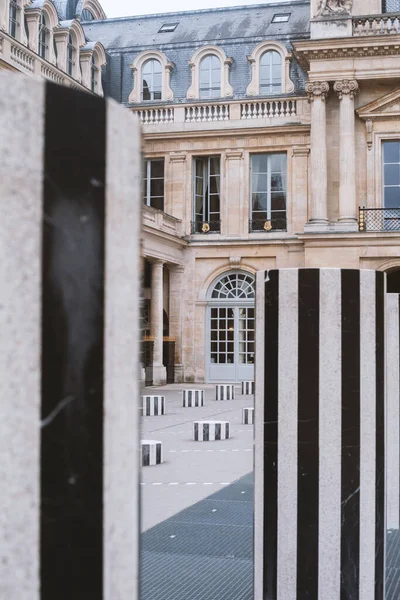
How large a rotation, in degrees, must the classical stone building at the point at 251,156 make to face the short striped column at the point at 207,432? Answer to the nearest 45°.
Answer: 0° — it already faces it

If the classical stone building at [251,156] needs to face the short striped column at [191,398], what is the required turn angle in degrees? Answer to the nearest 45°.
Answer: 0° — it already faces it

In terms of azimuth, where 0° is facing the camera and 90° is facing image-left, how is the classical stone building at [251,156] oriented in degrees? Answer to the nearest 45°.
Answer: approximately 0°

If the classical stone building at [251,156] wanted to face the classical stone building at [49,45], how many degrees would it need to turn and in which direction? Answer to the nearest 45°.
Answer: approximately 90° to its right

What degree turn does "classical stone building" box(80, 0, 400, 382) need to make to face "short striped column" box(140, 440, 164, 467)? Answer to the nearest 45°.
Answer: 0° — it already faces it

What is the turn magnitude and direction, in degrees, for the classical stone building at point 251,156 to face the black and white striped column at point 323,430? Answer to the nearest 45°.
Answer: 0° — it already faces it

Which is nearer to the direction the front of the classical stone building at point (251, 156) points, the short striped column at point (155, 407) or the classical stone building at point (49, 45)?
the short striped column
